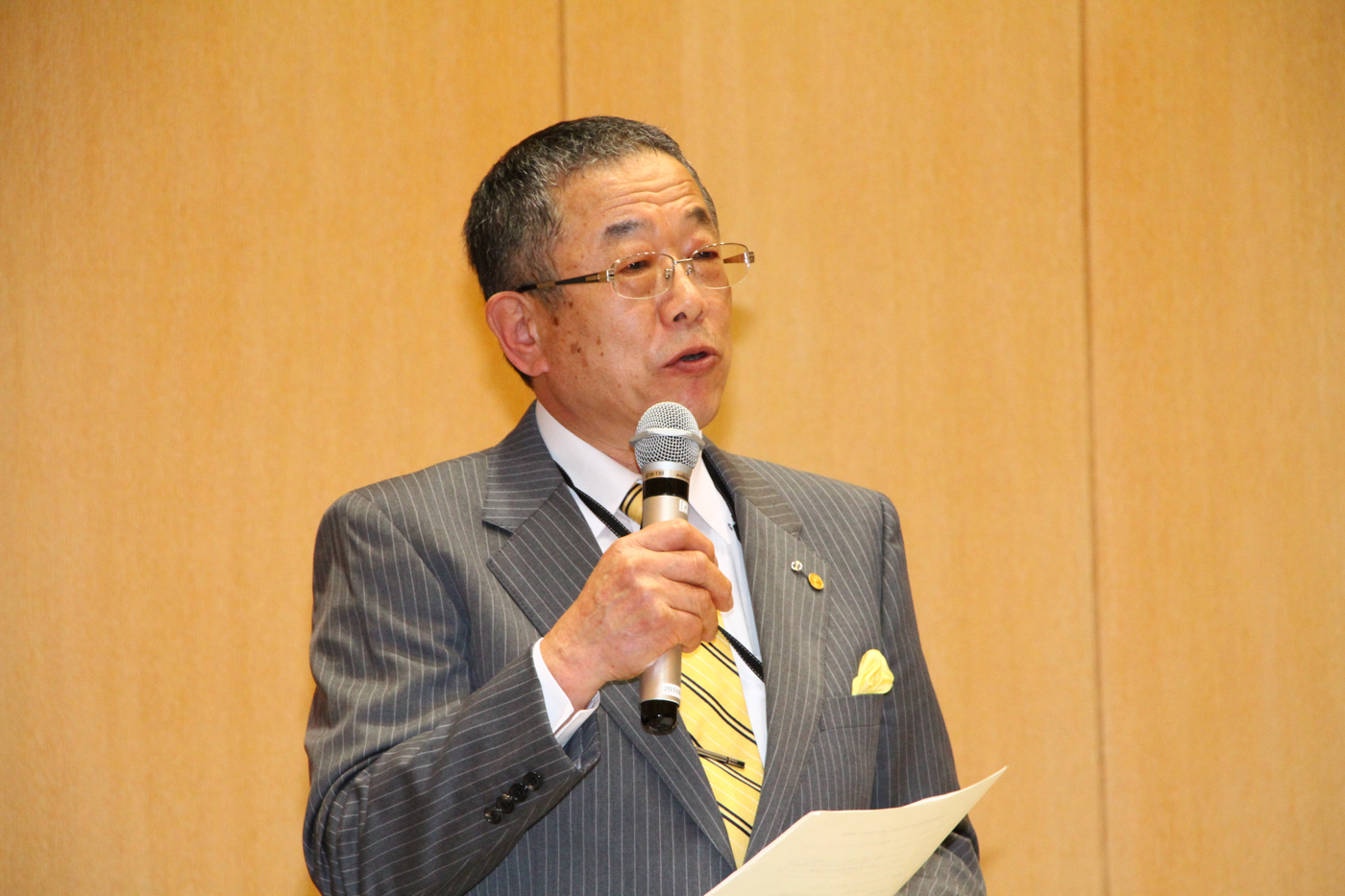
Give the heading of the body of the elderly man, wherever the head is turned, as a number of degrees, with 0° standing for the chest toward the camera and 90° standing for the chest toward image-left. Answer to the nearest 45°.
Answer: approximately 315°
